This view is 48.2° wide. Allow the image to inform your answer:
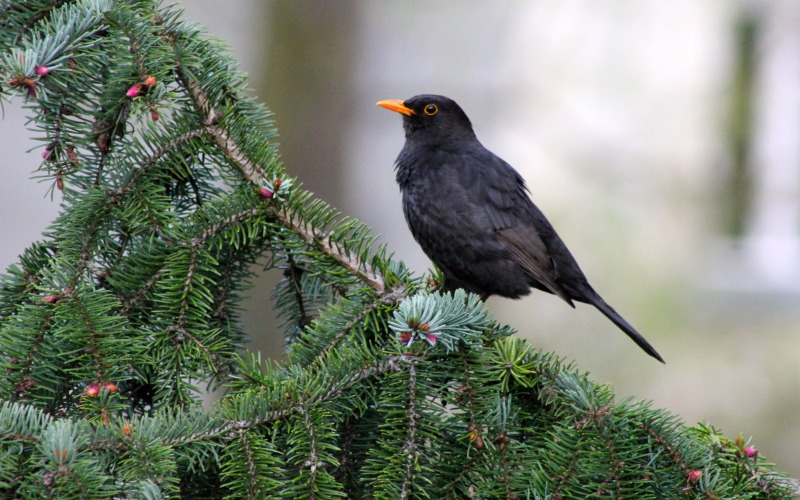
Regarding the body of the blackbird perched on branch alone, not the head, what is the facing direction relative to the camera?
to the viewer's left
